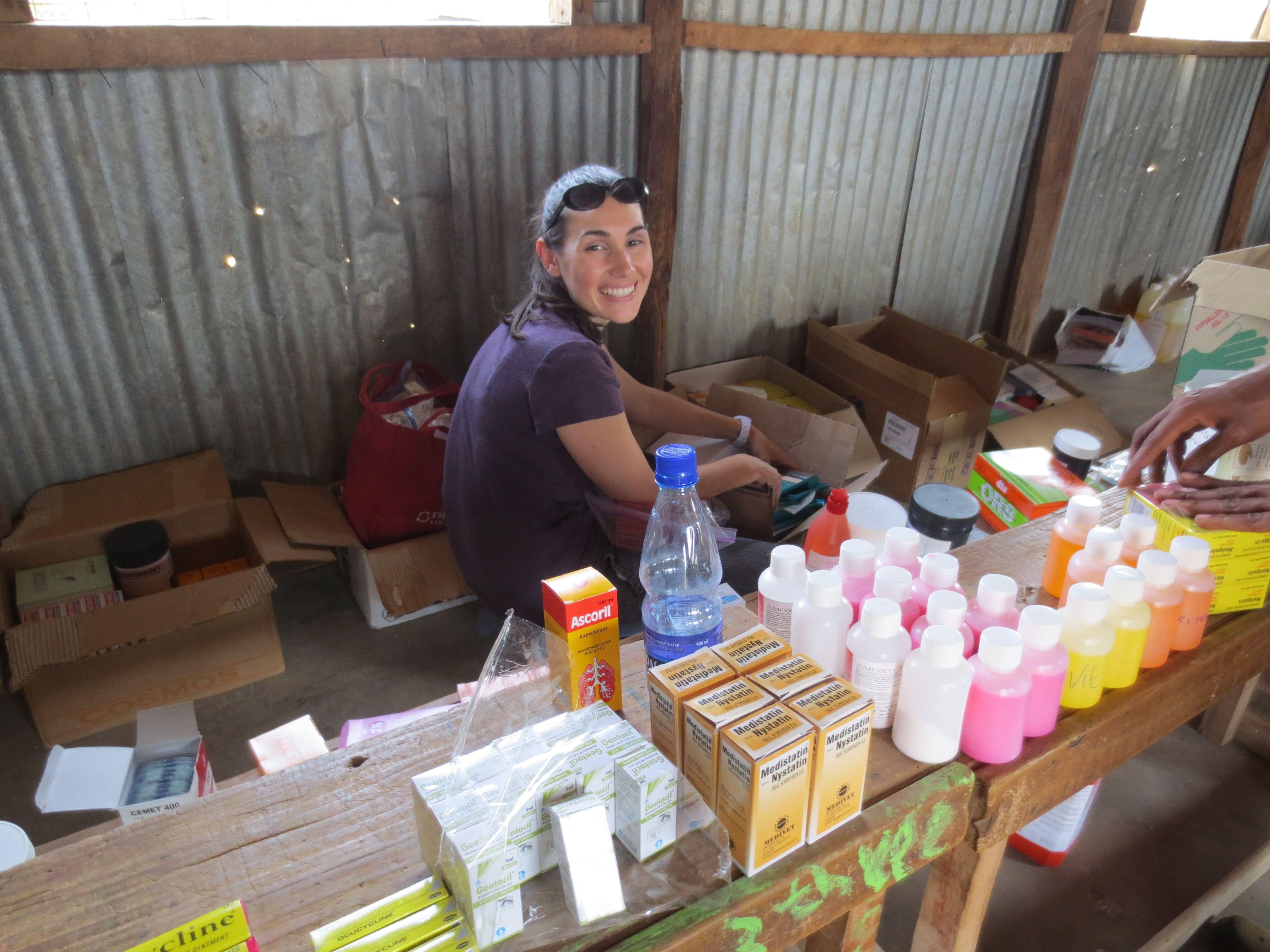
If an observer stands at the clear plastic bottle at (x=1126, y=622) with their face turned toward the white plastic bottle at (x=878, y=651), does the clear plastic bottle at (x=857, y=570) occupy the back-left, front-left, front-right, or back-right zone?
front-right

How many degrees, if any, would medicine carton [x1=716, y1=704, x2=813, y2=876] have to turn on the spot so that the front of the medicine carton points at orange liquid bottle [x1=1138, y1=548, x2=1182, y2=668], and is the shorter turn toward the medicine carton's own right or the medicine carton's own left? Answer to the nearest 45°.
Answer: approximately 90° to the medicine carton's own left

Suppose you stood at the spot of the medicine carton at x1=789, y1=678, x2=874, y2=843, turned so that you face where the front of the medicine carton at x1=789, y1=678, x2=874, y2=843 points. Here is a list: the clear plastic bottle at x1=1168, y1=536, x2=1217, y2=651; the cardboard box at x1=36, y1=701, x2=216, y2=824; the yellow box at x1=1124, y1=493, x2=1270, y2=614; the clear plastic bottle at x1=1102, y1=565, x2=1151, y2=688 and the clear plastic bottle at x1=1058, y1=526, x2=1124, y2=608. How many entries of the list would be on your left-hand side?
4

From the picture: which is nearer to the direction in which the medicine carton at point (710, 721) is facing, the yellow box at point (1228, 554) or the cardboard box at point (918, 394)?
the yellow box

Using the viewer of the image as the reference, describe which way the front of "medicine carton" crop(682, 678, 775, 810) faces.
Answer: facing the viewer and to the right of the viewer

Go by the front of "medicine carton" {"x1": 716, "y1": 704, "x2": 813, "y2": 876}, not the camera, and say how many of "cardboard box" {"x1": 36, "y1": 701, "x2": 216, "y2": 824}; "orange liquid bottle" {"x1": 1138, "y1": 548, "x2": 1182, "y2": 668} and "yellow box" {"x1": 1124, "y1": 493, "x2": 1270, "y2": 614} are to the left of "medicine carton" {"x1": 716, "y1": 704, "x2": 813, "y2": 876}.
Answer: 2

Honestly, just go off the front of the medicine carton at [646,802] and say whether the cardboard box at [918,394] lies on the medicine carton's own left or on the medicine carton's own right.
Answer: on the medicine carton's own left

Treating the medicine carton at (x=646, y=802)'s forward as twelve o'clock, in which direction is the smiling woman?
The smiling woman is roughly at 7 o'clock from the medicine carton.

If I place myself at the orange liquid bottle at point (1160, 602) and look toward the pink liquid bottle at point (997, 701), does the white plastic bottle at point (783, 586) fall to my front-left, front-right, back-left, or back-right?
front-right

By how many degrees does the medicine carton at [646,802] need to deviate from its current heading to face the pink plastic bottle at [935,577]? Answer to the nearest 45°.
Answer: approximately 90° to its left

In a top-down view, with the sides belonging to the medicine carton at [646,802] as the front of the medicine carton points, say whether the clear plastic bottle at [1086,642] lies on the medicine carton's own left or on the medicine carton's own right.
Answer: on the medicine carton's own left

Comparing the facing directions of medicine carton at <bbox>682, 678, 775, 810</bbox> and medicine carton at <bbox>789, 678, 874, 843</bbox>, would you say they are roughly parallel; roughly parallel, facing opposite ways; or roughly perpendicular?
roughly parallel

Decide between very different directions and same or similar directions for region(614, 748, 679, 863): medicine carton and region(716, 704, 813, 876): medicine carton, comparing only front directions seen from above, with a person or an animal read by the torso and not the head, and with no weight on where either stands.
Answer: same or similar directions

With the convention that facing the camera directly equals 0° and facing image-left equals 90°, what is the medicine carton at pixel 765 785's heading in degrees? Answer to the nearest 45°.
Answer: approximately 315°

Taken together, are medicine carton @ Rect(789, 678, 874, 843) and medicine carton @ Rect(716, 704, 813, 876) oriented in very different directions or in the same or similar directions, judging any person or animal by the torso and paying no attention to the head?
same or similar directions
